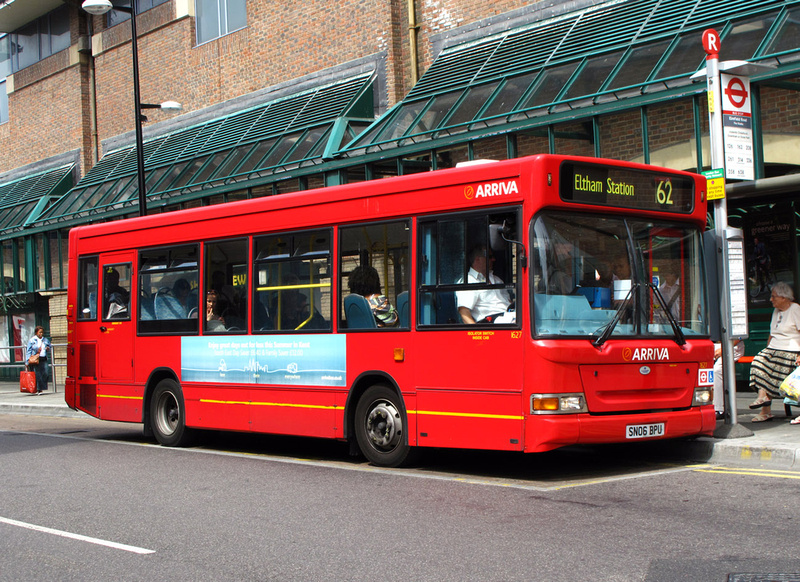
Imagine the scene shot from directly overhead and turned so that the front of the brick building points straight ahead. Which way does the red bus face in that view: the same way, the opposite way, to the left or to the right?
to the left

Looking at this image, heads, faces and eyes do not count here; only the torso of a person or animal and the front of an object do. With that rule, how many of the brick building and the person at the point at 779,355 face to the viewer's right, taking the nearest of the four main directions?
0

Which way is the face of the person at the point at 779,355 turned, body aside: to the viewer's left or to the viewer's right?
to the viewer's left

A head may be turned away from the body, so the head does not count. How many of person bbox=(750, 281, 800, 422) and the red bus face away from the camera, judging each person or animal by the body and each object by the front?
0

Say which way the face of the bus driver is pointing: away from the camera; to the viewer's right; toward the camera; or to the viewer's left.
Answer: to the viewer's right

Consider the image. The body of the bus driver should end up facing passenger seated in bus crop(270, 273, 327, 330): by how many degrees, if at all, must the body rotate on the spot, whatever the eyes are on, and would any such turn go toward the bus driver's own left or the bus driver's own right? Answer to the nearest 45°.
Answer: approximately 180°

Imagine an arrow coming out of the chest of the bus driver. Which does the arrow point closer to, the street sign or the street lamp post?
the street sign

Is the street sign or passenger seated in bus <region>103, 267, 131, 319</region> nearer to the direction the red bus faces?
the street sign

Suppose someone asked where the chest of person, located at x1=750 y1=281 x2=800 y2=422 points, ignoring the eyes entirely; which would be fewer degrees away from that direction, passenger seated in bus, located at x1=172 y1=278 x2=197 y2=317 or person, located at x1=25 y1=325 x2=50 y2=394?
the passenger seated in bus

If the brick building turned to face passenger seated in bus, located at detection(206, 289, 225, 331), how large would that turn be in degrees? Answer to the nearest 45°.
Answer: approximately 45° to its left
